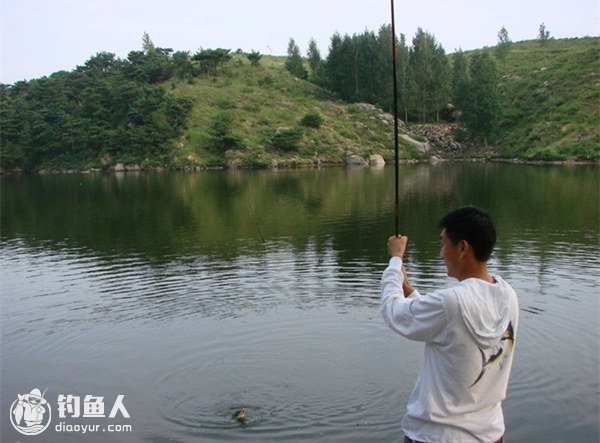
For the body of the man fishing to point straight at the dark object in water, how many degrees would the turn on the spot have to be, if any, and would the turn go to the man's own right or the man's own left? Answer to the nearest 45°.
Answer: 0° — they already face it

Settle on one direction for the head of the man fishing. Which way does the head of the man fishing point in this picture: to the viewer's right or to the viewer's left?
to the viewer's left

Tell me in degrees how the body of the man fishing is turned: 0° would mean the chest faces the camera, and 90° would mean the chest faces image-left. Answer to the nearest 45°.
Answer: approximately 135°
